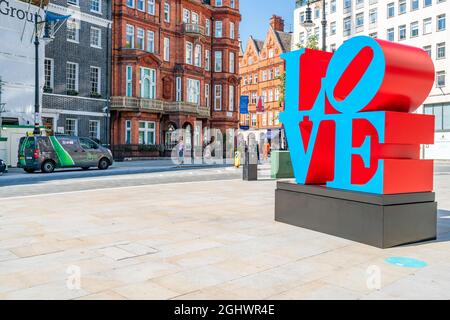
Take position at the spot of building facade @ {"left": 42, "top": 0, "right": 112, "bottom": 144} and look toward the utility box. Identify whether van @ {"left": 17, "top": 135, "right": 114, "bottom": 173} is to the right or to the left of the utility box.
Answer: right

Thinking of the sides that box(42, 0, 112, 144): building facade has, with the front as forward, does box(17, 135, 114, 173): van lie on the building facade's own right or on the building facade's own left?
on the building facade's own right

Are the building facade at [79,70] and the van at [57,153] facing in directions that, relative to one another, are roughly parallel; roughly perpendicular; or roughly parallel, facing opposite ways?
roughly perpendicular

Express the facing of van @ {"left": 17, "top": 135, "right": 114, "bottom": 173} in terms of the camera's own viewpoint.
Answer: facing away from the viewer and to the right of the viewer

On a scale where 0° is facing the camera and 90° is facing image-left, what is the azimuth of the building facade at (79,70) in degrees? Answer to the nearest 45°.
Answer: approximately 315°

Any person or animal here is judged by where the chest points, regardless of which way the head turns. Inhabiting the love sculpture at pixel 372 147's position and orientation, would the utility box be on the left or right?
on its right

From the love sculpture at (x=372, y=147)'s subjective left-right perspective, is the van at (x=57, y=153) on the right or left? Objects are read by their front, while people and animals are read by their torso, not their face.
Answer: on its right

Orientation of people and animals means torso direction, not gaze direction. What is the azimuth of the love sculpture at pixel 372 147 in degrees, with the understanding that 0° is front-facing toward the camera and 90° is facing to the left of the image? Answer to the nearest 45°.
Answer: approximately 45°

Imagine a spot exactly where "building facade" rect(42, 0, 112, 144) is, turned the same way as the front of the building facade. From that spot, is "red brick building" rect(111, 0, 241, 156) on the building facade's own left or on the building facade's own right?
on the building facade's own left

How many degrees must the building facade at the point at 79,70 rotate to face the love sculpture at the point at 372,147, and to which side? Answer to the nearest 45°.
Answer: approximately 45° to its right
